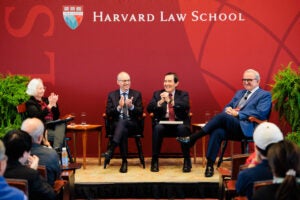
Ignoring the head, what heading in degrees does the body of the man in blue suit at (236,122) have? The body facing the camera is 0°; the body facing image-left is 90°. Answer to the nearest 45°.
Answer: approximately 45°

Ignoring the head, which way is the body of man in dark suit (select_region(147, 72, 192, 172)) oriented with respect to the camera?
toward the camera

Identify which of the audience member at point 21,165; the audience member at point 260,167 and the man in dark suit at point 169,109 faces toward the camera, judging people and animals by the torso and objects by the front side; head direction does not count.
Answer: the man in dark suit

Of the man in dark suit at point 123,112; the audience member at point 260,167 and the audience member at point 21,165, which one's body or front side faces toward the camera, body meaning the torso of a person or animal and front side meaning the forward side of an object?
the man in dark suit

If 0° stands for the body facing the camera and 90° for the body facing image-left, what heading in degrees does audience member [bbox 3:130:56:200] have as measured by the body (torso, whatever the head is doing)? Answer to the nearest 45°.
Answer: approximately 225°

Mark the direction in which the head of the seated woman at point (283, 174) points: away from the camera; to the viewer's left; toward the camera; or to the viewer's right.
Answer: away from the camera

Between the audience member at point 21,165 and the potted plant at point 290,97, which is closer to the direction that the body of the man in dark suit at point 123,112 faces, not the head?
the audience member

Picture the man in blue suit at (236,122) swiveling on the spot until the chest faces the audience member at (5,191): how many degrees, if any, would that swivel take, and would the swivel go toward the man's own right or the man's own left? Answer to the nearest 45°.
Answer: approximately 45° to the man's own left

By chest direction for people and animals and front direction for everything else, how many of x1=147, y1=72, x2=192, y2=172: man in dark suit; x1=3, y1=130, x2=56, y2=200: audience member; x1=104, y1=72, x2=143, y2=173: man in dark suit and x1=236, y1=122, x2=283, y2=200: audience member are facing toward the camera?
2

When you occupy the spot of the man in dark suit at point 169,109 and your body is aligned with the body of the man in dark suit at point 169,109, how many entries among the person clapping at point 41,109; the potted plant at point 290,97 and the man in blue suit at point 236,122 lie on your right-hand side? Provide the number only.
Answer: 1

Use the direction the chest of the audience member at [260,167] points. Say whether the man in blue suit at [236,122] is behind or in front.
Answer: in front

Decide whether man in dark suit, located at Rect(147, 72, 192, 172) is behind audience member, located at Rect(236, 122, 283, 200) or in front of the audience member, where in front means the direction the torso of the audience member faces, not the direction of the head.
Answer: in front

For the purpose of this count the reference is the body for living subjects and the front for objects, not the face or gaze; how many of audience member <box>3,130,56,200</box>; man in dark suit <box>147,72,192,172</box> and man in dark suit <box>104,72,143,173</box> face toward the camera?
2

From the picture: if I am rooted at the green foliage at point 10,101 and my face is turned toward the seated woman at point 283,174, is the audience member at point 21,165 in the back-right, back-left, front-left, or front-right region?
front-right

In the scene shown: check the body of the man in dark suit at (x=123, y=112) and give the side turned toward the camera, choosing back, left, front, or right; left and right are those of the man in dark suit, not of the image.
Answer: front

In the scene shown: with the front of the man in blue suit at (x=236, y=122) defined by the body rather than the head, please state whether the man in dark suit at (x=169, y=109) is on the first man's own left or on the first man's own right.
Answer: on the first man's own right

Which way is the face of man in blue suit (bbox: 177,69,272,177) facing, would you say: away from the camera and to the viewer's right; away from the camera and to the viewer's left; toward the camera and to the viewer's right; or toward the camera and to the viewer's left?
toward the camera and to the viewer's left

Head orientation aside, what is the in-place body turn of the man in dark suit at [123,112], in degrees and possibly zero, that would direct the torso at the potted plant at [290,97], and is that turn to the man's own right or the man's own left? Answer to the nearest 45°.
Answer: approximately 90° to the man's own left

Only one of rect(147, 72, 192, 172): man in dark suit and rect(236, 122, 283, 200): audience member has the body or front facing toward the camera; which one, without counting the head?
the man in dark suit

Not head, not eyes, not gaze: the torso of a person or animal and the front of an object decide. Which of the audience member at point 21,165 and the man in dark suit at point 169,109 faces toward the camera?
the man in dark suit

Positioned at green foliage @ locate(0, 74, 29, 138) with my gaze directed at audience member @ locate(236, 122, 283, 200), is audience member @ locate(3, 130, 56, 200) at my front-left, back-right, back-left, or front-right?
front-right

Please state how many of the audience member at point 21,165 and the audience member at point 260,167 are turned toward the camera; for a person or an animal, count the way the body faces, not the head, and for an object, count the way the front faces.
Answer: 0
